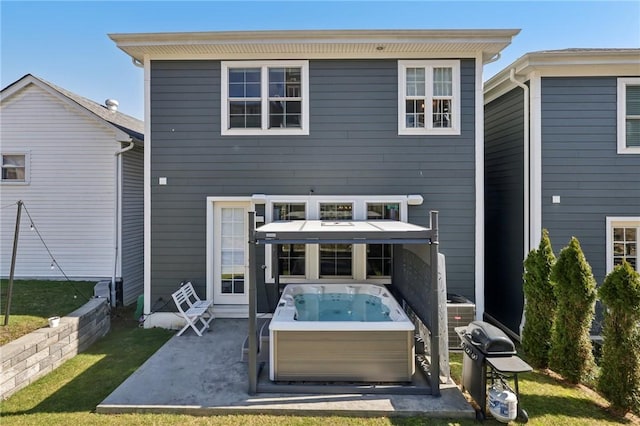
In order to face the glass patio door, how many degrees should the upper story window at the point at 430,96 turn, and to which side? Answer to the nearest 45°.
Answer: approximately 90° to its right

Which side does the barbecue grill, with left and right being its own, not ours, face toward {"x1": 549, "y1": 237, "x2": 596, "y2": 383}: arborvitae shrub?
back

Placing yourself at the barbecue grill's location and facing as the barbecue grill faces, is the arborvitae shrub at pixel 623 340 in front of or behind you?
behind

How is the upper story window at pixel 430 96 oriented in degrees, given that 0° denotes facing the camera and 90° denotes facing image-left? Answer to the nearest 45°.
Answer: approximately 0°

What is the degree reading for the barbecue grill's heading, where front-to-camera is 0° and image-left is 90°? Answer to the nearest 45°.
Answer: approximately 45°

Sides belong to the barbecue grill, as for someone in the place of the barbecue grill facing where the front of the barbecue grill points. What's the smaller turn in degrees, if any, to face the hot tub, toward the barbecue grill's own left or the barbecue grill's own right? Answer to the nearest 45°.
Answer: approximately 45° to the barbecue grill's own right
